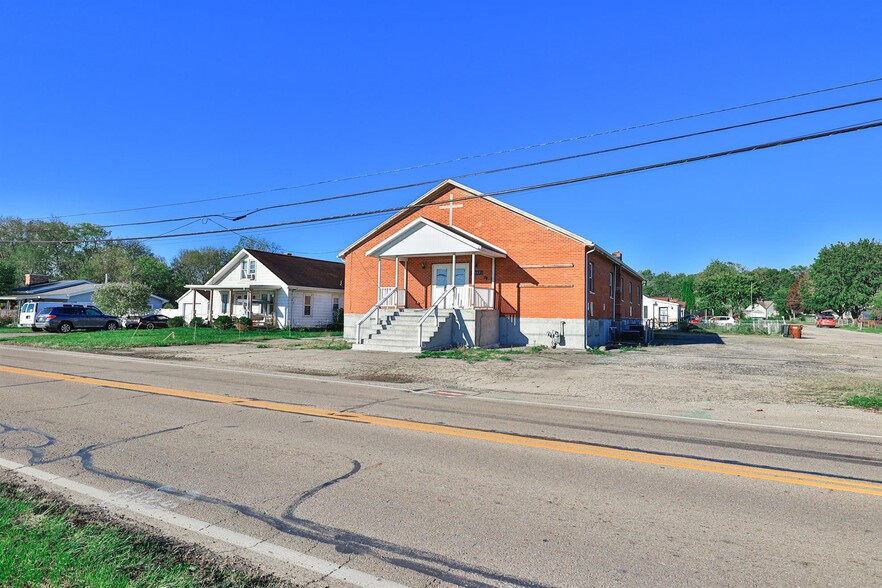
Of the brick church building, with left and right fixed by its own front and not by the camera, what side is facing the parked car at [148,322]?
right

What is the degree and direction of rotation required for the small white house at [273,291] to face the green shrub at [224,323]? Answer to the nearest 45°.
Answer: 0° — it already faces it

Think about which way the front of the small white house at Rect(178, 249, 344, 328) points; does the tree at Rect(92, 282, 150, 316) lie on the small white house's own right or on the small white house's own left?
on the small white house's own right

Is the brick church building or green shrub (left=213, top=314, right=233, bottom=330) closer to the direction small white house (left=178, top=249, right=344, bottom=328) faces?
the green shrub

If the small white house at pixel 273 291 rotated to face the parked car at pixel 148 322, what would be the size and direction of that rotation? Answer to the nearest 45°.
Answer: approximately 90° to its right

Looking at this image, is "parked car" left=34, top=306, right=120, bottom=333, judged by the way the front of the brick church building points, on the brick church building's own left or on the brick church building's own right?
on the brick church building's own right

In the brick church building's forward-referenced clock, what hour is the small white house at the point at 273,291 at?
The small white house is roughly at 3 o'clock from the brick church building.

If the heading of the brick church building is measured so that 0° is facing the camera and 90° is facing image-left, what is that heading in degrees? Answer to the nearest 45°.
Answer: approximately 45°

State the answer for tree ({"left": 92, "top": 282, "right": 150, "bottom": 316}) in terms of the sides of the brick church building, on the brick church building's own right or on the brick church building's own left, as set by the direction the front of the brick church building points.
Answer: on the brick church building's own right
